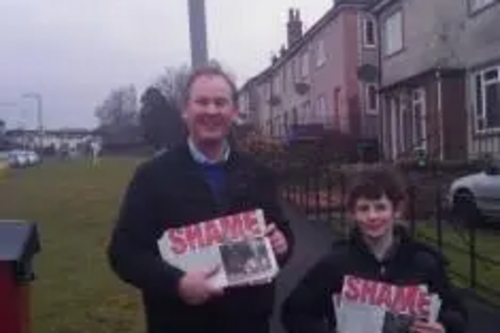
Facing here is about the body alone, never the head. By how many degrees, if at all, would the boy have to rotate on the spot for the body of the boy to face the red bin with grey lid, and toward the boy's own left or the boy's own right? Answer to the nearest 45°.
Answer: approximately 90° to the boy's own right

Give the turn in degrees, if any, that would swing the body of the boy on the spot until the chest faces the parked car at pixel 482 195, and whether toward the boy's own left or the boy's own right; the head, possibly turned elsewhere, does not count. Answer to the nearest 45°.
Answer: approximately 180°

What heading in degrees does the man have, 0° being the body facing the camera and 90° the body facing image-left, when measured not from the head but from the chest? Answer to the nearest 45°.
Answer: approximately 0°

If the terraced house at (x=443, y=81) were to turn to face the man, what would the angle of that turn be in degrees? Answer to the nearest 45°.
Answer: approximately 45° to its left
